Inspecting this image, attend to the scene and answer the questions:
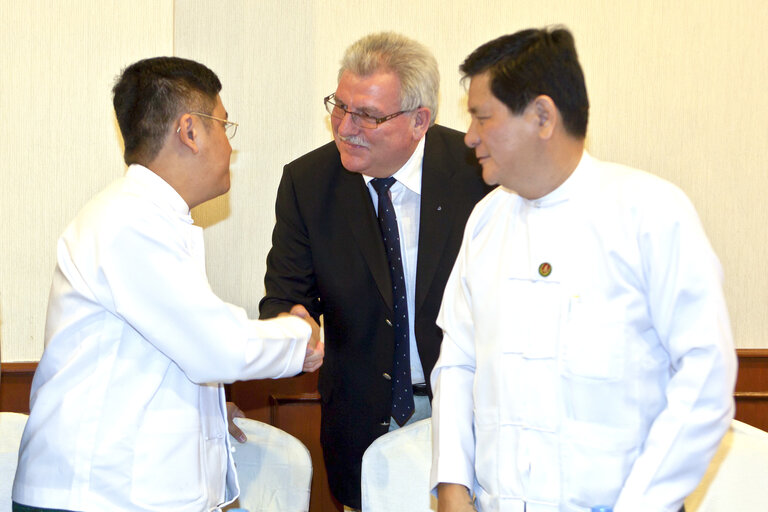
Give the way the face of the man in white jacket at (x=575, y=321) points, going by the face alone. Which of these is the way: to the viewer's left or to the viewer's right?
to the viewer's left

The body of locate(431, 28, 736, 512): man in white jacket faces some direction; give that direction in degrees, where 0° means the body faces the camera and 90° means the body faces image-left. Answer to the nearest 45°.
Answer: approximately 45°

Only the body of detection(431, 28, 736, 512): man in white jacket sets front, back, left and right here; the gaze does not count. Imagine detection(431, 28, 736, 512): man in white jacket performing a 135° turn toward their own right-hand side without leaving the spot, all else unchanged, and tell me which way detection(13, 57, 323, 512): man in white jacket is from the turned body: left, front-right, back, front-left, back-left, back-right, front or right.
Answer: left

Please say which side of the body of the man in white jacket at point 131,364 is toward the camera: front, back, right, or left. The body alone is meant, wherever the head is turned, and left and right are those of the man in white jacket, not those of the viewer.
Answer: right

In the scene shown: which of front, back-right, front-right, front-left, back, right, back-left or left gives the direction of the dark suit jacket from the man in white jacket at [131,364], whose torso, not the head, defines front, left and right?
front-left

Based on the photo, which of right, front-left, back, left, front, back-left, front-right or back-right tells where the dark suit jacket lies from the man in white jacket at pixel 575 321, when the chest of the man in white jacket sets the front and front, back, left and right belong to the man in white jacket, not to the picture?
right
